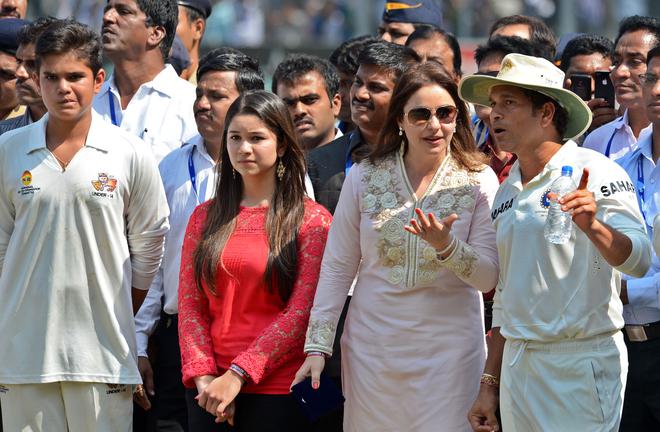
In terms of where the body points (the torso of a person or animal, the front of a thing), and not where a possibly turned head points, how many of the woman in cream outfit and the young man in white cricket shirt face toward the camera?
2

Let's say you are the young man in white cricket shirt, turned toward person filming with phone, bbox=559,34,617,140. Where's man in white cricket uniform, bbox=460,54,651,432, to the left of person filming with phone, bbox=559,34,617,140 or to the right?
right

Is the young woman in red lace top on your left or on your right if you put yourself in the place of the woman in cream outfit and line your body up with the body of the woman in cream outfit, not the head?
on your right

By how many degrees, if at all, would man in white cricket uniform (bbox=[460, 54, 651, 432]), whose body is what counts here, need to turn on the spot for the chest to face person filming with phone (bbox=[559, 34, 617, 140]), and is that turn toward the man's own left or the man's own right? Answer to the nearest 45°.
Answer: approximately 135° to the man's own right

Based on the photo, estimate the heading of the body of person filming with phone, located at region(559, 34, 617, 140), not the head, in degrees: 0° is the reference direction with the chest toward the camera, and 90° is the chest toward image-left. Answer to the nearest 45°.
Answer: approximately 0°

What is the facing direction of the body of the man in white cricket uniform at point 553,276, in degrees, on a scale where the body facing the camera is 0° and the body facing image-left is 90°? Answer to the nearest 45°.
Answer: approximately 45°

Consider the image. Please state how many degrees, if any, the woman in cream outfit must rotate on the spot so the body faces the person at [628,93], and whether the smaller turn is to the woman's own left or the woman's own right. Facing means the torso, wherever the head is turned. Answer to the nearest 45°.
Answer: approximately 135° to the woman's own left

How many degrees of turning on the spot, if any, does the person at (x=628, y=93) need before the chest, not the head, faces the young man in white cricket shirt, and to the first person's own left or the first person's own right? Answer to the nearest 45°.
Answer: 0° — they already face them

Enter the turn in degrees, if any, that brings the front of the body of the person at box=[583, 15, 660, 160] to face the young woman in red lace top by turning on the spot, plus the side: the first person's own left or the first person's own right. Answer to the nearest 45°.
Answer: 0° — they already face them
